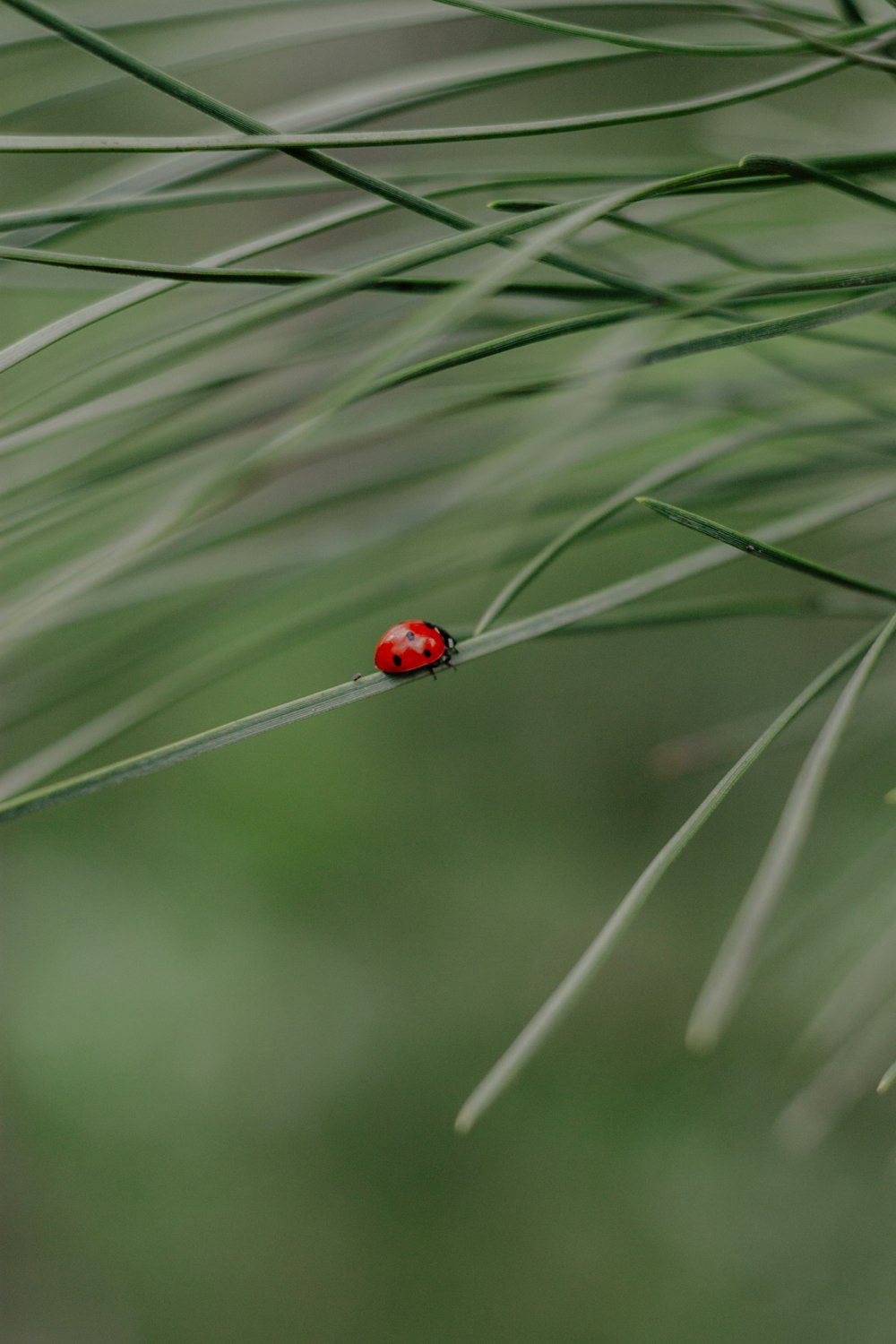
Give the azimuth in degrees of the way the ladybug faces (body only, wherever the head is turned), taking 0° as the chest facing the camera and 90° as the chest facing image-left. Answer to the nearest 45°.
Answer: approximately 270°
